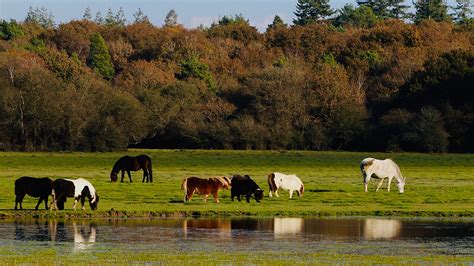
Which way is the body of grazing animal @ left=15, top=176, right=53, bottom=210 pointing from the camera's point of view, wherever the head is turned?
to the viewer's right

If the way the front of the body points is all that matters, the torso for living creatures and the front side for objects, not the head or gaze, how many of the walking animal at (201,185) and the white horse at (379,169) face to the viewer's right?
2

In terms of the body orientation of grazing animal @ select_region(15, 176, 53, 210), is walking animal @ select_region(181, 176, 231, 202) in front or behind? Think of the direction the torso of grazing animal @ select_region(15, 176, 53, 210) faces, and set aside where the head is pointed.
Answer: in front

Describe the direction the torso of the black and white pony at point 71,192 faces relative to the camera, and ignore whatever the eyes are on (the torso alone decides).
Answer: to the viewer's right

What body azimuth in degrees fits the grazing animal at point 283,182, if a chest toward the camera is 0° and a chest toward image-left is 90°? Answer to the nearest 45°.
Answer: approximately 270°

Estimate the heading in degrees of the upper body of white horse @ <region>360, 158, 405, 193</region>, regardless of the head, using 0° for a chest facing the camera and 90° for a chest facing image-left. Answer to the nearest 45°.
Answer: approximately 270°

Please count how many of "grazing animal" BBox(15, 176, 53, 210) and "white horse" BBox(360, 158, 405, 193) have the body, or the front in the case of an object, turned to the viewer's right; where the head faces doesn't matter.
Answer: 2

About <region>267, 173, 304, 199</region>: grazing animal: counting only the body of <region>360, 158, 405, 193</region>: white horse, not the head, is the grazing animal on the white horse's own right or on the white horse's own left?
on the white horse's own right

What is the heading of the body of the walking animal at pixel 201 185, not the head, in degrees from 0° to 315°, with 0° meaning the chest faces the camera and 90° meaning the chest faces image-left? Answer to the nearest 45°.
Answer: approximately 270°

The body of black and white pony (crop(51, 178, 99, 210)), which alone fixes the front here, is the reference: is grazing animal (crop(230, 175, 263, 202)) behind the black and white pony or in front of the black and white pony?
in front

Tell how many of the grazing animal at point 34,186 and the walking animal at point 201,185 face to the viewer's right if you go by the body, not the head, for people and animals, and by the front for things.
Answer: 2
